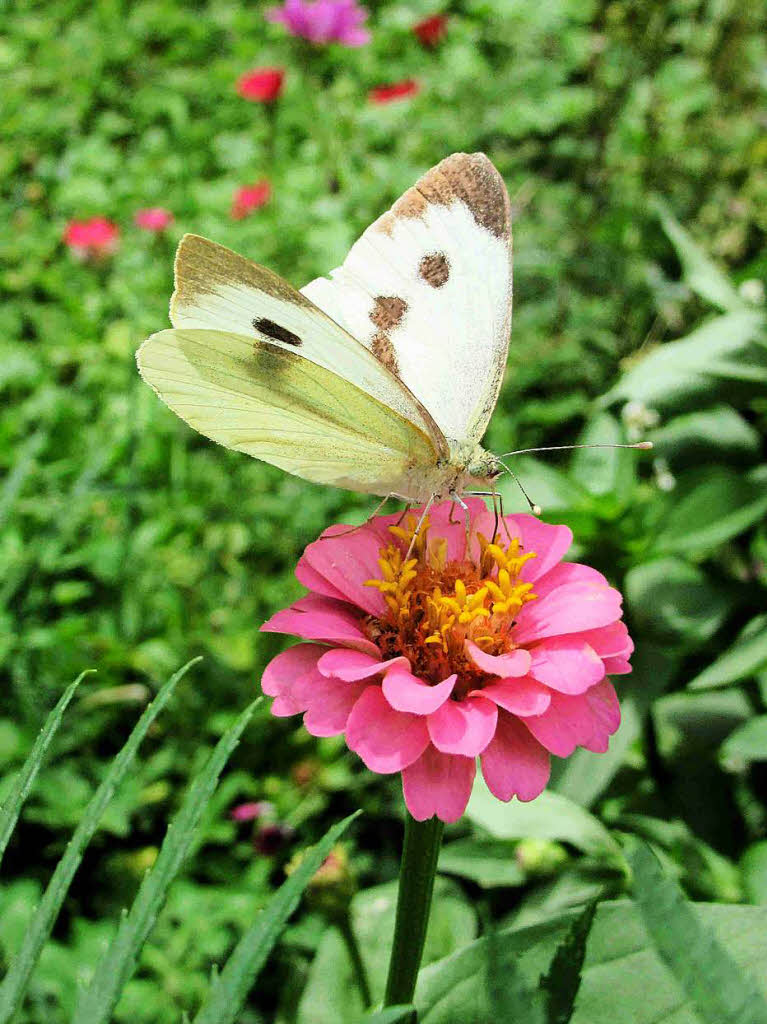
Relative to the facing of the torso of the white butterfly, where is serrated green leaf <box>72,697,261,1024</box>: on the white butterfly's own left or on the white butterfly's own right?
on the white butterfly's own right

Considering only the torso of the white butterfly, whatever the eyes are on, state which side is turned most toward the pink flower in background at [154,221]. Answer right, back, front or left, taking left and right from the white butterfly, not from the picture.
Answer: left

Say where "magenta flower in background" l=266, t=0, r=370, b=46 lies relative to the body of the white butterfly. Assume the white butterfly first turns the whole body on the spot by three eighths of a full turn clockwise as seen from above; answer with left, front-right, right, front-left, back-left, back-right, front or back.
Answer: back-right

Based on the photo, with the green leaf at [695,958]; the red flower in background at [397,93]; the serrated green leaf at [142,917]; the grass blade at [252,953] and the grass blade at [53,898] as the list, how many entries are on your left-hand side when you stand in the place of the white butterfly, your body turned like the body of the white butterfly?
1

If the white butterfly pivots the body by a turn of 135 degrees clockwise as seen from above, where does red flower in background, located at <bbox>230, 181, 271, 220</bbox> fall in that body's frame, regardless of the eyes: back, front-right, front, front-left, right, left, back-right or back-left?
back-right

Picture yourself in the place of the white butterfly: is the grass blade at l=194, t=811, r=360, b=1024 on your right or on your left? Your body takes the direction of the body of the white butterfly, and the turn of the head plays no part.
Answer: on your right

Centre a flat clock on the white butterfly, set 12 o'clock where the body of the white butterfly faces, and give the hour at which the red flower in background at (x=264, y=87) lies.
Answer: The red flower in background is roughly at 9 o'clock from the white butterfly.

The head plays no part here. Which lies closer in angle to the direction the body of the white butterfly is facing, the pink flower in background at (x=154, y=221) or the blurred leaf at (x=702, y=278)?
the blurred leaf

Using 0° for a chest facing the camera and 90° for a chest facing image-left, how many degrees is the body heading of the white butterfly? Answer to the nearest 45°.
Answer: approximately 270°
